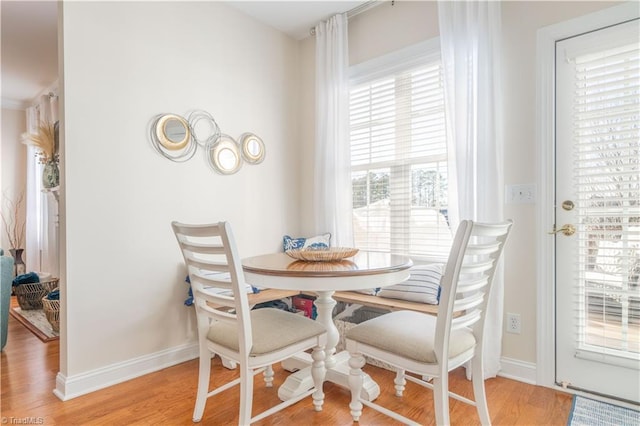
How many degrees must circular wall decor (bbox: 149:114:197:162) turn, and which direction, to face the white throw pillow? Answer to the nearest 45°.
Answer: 0° — it already faces it

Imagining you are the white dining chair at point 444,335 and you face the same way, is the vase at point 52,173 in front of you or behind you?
in front

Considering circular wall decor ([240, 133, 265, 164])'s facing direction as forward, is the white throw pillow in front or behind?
in front

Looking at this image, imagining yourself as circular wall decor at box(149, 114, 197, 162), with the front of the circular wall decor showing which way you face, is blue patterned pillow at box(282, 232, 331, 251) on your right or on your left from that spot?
on your left

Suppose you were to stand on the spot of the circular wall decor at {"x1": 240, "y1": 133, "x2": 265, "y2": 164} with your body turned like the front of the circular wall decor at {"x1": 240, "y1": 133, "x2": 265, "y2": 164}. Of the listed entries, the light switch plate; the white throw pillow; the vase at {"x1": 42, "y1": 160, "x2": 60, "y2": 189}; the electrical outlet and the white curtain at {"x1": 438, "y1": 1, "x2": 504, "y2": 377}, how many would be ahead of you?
4

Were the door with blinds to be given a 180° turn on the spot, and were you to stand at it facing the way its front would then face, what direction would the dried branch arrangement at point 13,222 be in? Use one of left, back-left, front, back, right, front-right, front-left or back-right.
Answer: back-left

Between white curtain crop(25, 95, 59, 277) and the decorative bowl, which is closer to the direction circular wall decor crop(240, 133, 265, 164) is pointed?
the decorative bowl

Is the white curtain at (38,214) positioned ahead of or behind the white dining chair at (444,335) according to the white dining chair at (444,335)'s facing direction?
ahead

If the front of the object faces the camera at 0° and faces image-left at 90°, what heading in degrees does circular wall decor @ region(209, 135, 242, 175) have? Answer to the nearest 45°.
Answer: approximately 315°

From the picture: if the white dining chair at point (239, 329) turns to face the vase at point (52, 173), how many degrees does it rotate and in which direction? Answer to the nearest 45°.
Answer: approximately 90° to its left

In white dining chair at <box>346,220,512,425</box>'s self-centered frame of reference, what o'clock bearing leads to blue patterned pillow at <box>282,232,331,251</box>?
The blue patterned pillow is roughly at 12 o'clock from the white dining chair.

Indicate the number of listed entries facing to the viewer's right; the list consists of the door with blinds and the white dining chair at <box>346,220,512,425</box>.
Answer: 0

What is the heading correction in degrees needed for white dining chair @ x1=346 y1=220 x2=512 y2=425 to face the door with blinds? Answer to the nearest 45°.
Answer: approximately 90° to its right

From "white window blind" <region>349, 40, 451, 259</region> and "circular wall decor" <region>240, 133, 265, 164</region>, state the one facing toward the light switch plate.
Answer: the circular wall decor

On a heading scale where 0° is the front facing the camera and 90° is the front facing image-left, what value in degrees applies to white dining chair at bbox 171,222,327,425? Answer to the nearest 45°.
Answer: approximately 225°
